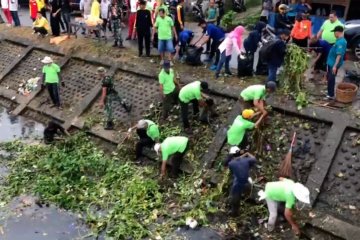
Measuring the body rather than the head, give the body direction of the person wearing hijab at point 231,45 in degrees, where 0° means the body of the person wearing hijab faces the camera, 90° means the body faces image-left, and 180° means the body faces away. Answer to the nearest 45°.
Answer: approximately 270°

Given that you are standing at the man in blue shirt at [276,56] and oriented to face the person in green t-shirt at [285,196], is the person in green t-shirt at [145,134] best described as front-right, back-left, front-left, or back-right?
front-right

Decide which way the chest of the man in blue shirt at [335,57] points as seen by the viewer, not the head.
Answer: to the viewer's left

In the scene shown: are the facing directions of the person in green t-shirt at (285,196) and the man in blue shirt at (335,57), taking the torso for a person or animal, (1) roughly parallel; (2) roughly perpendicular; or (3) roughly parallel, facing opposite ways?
roughly parallel, facing opposite ways

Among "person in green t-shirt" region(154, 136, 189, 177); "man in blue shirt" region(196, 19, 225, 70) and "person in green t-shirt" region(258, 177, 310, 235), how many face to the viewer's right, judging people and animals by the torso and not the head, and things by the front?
1

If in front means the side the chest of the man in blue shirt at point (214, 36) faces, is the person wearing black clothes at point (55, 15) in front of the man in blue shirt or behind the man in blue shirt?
in front

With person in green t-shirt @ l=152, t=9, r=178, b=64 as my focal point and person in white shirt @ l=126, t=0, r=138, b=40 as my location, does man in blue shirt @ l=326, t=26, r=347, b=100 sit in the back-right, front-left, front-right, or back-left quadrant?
front-left

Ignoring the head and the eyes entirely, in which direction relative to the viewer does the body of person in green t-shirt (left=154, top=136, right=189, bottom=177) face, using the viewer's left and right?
facing to the left of the viewer

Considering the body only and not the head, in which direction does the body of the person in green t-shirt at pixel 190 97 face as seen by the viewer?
to the viewer's right

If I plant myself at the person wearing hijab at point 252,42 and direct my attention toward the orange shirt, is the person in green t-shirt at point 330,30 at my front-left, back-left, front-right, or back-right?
front-right
